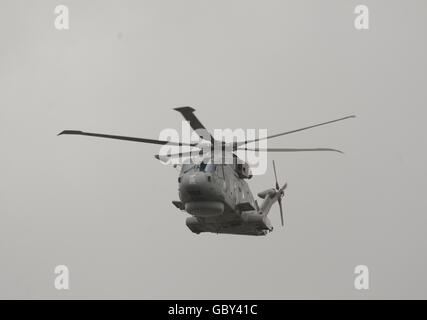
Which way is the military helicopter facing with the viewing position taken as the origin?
facing the viewer and to the left of the viewer
